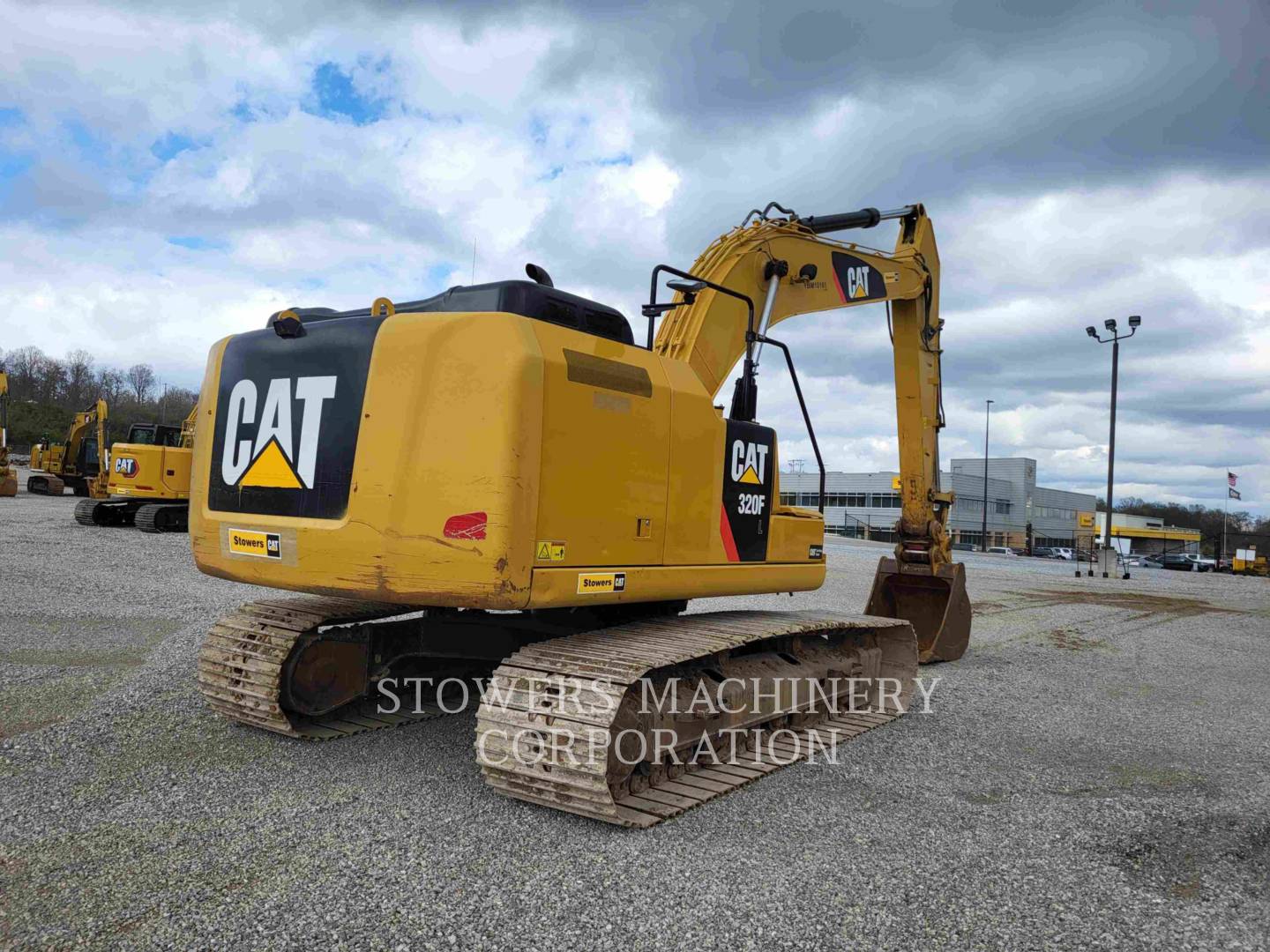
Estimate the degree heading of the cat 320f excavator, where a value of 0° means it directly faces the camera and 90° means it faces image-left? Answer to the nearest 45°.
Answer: approximately 225°

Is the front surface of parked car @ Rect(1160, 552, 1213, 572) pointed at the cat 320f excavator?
no

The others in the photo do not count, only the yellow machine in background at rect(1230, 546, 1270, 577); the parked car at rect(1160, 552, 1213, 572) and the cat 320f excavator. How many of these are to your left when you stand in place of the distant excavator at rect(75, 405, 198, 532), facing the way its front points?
0

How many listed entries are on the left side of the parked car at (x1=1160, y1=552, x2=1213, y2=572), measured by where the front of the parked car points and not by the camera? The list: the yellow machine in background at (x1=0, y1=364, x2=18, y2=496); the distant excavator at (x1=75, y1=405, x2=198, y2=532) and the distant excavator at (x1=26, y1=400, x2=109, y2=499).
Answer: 0

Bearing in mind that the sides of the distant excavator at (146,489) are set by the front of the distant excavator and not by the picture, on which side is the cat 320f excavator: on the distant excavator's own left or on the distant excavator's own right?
on the distant excavator's own right

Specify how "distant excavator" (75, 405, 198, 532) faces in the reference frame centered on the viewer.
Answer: facing away from the viewer and to the right of the viewer

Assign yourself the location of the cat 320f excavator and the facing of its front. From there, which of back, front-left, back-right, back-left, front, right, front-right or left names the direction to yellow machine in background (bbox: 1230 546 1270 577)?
front

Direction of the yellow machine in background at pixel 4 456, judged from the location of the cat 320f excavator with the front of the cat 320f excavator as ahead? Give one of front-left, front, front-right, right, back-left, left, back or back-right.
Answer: left

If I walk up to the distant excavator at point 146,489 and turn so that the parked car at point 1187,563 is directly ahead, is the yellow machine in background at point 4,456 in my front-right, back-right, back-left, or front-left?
back-left

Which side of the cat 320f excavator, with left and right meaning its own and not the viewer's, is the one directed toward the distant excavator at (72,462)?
left

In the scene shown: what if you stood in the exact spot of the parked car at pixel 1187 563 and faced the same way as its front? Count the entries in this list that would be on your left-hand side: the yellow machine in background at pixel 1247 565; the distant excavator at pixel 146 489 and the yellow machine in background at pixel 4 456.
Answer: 0
